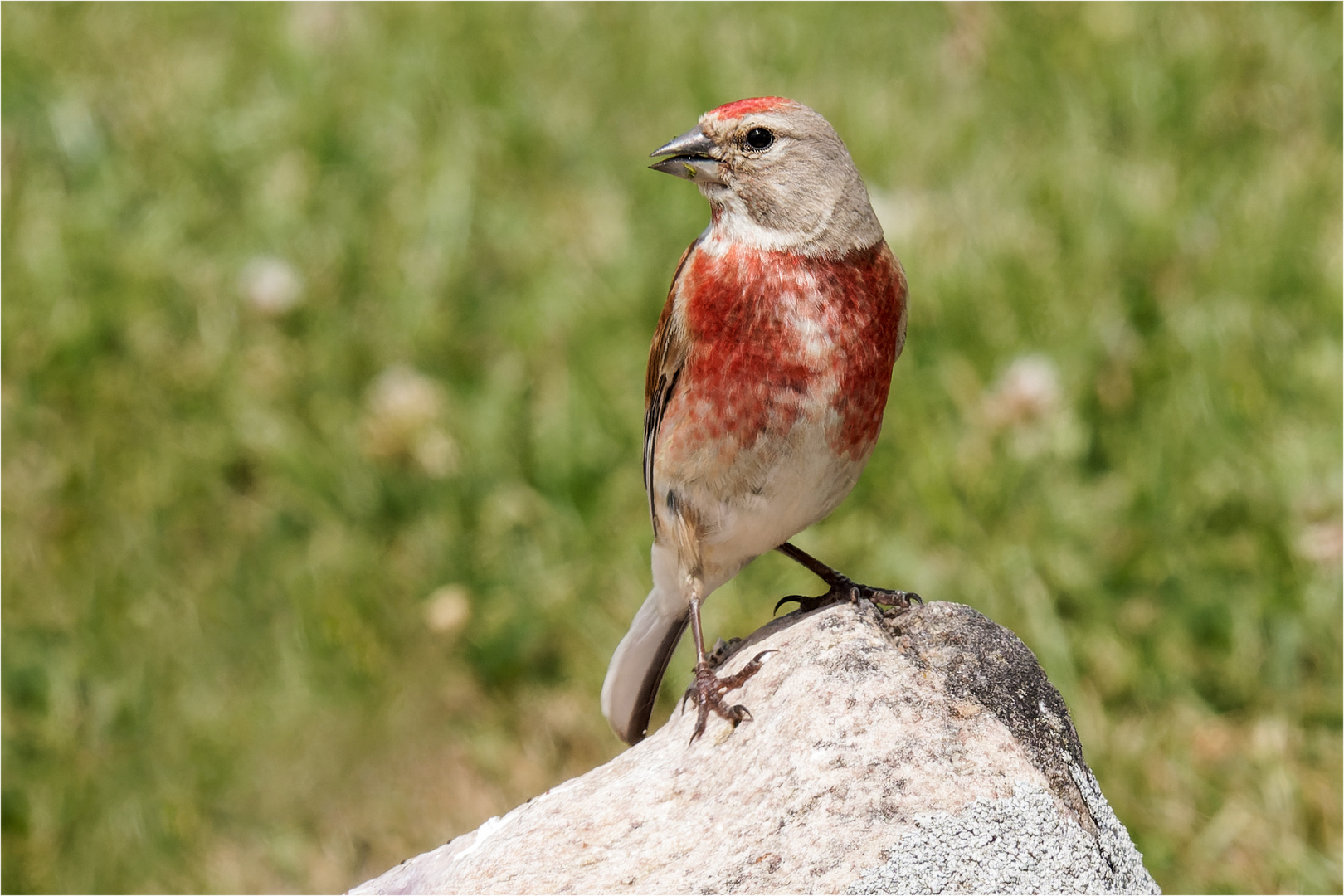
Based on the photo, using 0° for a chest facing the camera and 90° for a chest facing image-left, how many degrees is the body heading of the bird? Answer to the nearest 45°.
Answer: approximately 315°
